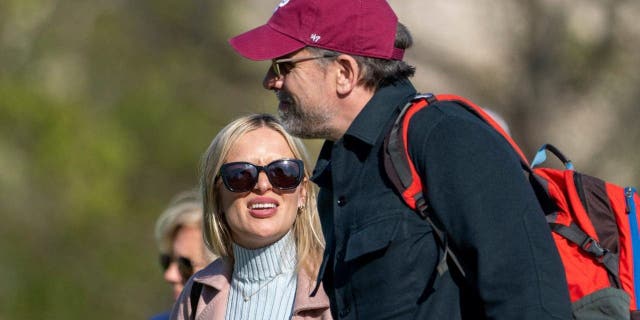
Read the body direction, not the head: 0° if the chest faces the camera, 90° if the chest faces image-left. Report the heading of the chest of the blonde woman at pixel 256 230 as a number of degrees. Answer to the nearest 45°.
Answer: approximately 0°

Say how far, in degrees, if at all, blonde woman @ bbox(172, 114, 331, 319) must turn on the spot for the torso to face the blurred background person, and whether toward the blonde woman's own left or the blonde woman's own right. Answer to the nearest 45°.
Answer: approximately 180°

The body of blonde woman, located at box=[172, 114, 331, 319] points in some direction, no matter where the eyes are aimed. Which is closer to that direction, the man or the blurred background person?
the man
